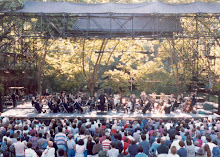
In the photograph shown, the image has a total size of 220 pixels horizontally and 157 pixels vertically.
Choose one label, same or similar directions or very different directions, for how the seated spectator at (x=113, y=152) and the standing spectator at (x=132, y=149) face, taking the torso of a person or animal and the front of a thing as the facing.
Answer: same or similar directions

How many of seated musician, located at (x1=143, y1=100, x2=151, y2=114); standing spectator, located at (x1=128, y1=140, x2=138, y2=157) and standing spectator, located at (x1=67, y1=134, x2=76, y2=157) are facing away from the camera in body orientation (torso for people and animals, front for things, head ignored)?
2

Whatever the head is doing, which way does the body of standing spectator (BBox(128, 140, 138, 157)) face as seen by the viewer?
away from the camera

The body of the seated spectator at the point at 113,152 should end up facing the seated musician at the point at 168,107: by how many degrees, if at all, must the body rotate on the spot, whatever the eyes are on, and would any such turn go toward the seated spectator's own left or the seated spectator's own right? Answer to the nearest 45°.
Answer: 0° — they already face them

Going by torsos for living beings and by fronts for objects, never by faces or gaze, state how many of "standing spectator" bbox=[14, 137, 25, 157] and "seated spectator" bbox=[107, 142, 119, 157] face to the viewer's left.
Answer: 0

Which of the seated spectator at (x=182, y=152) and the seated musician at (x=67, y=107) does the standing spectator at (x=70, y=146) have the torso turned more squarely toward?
the seated musician

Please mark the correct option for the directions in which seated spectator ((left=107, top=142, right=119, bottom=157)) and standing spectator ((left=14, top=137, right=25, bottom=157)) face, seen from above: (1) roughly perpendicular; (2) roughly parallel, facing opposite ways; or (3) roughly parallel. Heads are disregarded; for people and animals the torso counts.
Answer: roughly parallel

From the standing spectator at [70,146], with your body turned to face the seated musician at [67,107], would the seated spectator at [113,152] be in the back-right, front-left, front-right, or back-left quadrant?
back-right

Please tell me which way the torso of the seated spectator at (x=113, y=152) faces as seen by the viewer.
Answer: away from the camera

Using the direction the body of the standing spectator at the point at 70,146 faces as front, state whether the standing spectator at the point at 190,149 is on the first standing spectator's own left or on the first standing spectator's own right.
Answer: on the first standing spectator's own right

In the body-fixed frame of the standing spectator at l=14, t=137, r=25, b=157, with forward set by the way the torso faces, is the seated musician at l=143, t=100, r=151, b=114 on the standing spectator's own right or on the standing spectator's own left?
on the standing spectator's own right

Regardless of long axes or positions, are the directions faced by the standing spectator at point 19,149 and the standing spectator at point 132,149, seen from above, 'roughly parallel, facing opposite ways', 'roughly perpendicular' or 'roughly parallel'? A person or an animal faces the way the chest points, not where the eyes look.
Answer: roughly parallel

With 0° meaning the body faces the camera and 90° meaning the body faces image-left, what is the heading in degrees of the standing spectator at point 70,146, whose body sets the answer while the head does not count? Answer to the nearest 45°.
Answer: approximately 180°

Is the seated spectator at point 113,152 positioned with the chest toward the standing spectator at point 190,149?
no

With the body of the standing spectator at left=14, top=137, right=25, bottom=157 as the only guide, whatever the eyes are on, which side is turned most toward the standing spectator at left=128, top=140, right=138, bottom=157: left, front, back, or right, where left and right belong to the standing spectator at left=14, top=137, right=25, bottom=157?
right

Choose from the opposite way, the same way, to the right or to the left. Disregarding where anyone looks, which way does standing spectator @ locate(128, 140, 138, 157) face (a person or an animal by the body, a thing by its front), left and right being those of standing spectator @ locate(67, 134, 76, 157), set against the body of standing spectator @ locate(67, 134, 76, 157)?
the same way
